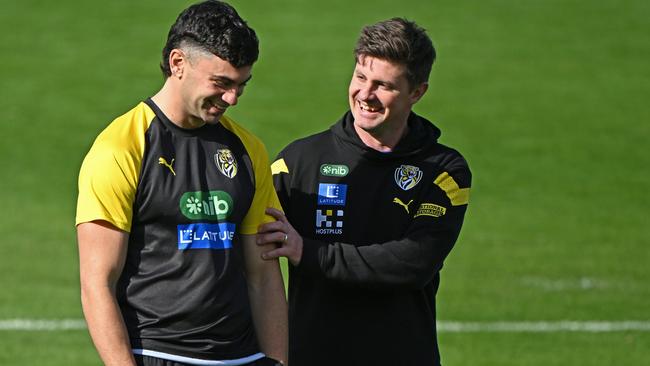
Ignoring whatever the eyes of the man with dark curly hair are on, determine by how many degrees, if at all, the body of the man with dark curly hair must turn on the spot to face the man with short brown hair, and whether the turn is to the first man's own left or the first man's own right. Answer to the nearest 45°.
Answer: approximately 90° to the first man's own left

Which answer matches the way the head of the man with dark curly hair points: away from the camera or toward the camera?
toward the camera

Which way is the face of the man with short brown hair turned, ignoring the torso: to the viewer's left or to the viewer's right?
to the viewer's left

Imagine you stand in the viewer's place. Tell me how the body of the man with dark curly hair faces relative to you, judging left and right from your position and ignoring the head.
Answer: facing the viewer and to the right of the viewer
